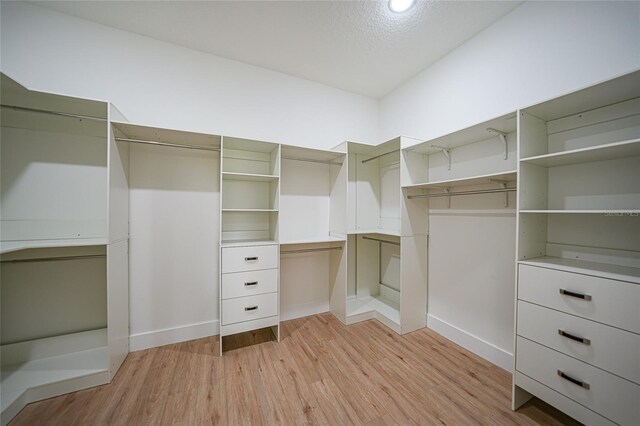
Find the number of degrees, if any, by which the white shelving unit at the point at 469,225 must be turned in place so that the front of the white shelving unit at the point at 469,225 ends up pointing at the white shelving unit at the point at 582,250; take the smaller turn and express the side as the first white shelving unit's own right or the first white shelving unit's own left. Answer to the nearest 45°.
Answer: approximately 90° to the first white shelving unit's own left

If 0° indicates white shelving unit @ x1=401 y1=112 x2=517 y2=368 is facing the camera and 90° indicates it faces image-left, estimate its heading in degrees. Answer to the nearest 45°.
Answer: approximately 45°

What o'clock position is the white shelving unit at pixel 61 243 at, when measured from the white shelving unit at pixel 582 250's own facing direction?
the white shelving unit at pixel 61 243 is roughly at 12 o'clock from the white shelving unit at pixel 582 250.

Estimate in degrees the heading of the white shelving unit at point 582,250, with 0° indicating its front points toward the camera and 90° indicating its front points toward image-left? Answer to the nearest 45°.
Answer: approximately 45°

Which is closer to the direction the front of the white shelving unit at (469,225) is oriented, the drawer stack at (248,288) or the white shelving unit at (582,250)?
the drawer stack
